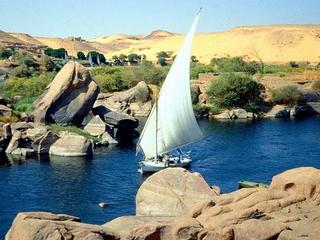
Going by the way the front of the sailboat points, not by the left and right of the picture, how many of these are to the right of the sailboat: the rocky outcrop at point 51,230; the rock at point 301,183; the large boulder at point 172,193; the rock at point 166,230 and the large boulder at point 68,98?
1

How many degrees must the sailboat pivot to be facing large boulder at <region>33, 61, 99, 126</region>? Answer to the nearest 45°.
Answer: approximately 90° to its right

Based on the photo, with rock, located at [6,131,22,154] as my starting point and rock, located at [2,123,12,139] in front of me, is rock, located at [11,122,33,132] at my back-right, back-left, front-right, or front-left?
front-right

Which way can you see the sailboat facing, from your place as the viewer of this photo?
facing the viewer and to the left of the viewer

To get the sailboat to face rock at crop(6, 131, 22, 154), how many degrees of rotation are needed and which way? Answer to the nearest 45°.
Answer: approximately 45° to its right

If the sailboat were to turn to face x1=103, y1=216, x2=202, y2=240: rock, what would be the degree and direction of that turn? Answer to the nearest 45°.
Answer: approximately 45° to its left

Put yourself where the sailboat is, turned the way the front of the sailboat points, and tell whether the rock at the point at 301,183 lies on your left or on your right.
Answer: on your left

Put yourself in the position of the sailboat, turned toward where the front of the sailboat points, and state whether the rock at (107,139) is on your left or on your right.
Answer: on your right

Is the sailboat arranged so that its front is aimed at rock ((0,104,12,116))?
no

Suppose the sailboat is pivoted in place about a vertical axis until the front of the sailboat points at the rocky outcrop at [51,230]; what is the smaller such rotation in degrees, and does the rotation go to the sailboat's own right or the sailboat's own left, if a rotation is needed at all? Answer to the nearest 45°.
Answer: approximately 45° to the sailboat's own left

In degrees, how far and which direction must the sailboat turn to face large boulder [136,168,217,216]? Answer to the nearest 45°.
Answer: approximately 45° to its left

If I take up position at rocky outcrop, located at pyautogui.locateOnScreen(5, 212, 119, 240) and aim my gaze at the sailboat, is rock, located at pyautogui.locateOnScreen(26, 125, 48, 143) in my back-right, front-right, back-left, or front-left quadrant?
front-left
